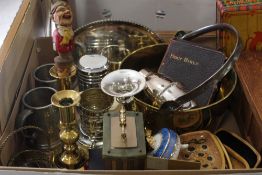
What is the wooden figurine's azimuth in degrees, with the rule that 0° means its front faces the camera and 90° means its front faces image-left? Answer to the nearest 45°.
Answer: approximately 315°
